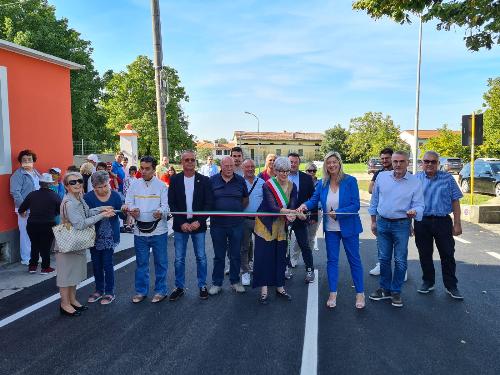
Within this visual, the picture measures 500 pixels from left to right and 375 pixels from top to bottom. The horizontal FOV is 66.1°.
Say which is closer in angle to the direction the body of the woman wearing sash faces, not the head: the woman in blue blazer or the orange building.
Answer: the woman in blue blazer

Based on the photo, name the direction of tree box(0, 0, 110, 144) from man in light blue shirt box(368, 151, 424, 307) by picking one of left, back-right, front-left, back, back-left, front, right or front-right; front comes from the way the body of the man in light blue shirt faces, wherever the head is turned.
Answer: back-right

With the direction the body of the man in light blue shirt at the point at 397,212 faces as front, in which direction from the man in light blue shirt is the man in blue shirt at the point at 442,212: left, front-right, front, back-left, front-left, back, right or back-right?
back-left

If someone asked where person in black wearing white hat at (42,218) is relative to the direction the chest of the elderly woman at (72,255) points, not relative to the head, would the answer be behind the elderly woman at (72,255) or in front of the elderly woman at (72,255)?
behind

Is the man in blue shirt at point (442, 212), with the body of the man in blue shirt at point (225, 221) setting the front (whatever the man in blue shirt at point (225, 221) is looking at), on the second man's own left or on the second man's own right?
on the second man's own left

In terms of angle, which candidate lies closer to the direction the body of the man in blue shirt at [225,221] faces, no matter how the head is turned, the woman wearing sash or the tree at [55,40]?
the woman wearing sash

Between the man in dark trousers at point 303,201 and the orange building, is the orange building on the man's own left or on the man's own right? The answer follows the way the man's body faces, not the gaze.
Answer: on the man's own right

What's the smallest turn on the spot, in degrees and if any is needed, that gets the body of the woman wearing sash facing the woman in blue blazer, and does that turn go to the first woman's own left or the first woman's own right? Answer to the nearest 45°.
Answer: approximately 45° to the first woman's own left
